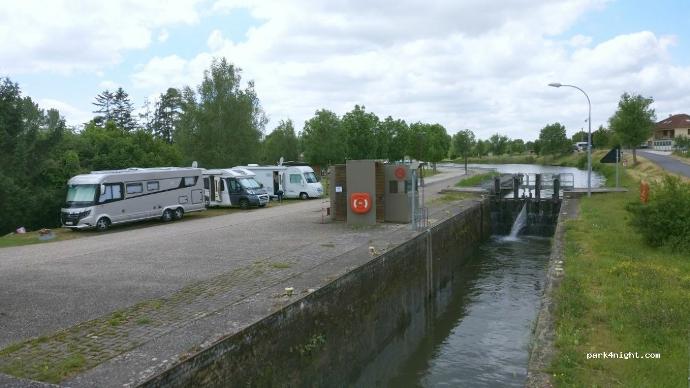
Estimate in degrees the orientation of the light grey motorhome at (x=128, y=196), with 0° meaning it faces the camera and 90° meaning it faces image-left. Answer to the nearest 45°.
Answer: approximately 45°

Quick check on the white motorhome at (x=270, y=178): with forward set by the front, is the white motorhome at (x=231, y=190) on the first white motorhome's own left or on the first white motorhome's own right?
on the first white motorhome's own right

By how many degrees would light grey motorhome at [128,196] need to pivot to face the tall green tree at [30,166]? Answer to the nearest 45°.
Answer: approximately 90° to its right

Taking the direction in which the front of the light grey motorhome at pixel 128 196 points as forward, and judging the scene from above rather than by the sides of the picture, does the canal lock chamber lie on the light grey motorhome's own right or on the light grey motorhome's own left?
on the light grey motorhome's own left
